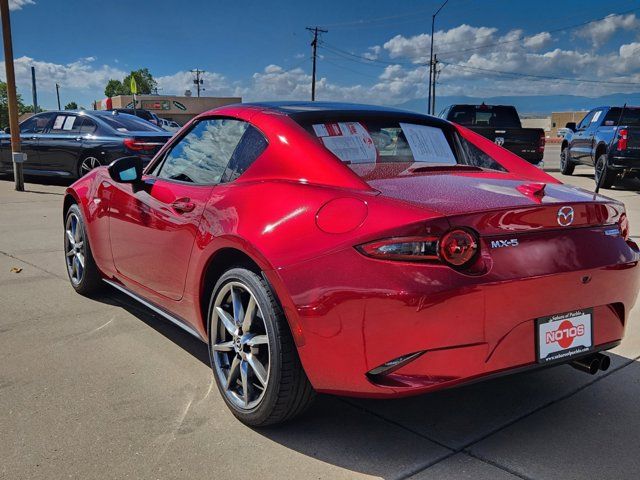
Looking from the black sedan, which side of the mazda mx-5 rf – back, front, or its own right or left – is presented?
front

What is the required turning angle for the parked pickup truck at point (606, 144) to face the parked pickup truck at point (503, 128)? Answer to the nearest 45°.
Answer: approximately 45° to its left

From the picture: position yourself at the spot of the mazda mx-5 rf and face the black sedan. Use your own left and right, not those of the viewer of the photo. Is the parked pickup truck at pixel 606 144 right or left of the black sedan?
right

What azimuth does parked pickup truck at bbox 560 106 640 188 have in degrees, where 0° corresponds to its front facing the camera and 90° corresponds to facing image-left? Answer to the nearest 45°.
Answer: approximately 135°

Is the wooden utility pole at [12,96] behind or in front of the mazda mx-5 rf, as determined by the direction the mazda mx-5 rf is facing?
in front

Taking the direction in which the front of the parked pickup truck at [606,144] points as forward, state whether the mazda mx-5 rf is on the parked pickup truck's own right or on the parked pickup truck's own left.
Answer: on the parked pickup truck's own left

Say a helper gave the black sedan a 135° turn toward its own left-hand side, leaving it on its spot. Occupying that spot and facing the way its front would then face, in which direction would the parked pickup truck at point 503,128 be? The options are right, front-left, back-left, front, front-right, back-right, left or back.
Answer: left

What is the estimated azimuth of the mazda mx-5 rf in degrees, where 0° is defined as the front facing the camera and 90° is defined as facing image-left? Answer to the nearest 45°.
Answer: approximately 135°

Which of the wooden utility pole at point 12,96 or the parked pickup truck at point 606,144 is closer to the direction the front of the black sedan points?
the wooden utility pole

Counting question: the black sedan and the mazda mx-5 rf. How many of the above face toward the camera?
0

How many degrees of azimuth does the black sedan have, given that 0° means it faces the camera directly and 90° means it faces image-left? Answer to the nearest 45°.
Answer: approximately 135°

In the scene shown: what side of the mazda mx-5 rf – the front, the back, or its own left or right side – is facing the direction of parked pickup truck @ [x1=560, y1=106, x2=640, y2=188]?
right

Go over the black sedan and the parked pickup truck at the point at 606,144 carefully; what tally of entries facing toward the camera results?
0
